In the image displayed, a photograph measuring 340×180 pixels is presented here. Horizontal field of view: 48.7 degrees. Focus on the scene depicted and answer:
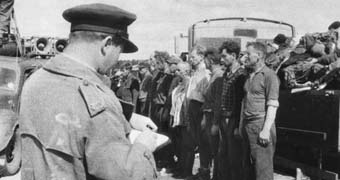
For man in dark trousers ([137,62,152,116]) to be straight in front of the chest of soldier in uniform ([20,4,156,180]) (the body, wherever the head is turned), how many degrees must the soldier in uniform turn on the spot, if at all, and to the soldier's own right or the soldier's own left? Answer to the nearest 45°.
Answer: approximately 45° to the soldier's own left

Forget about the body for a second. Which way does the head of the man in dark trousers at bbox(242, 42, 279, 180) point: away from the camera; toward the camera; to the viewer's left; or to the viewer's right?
to the viewer's left

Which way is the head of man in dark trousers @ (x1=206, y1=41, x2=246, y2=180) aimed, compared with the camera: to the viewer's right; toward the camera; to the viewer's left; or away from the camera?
to the viewer's left

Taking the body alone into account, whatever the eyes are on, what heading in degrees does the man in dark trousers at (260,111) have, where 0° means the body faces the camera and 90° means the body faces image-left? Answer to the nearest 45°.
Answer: approximately 45°

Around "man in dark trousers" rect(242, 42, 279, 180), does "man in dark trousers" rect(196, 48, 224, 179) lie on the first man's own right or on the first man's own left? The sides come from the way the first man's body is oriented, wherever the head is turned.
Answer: on the first man's own right

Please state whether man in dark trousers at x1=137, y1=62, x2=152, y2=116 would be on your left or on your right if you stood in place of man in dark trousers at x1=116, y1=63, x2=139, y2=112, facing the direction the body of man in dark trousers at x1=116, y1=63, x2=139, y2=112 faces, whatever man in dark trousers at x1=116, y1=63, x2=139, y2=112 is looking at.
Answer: on your left

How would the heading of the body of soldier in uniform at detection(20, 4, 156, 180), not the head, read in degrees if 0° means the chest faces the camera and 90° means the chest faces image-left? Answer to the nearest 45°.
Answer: approximately 225°

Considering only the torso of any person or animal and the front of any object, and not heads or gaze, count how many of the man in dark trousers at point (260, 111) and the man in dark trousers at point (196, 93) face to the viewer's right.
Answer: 0

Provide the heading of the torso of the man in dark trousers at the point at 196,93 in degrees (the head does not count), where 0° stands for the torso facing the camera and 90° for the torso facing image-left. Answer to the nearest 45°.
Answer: approximately 45°
